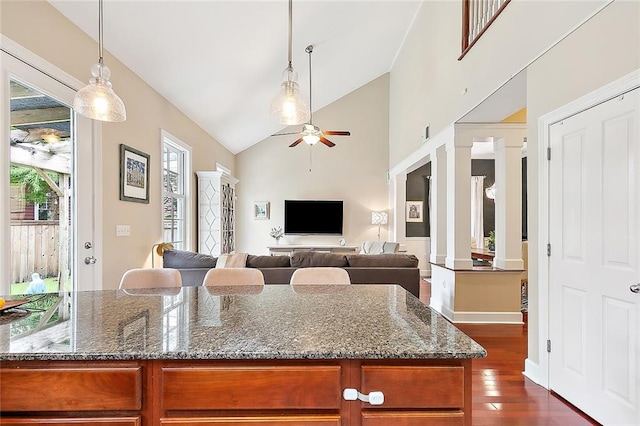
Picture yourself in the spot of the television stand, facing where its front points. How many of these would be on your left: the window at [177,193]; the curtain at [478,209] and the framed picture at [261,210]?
1

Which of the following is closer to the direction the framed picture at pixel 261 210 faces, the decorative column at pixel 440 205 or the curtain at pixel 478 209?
the decorative column

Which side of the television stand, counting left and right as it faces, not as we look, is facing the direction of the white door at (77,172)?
front

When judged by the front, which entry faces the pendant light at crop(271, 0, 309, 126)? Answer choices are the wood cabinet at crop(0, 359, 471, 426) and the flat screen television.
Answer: the flat screen television

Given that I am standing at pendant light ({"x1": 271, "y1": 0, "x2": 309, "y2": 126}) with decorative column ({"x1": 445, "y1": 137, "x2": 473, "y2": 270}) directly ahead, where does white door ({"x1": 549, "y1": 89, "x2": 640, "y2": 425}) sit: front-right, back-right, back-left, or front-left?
front-right

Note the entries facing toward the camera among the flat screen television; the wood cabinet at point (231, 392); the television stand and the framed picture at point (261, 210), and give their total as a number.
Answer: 4

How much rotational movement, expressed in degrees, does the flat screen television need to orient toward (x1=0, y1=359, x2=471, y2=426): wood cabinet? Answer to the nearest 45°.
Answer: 0° — it already faces it

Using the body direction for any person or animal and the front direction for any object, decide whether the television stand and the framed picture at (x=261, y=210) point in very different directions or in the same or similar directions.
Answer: same or similar directions

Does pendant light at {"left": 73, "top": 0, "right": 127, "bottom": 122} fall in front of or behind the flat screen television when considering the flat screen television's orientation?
in front

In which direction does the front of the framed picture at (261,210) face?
toward the camera

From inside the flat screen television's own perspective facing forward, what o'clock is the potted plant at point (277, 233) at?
The potted plant is roughly at 3 o'clock from the flat screen television.

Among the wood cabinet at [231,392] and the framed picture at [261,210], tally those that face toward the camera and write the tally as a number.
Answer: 2

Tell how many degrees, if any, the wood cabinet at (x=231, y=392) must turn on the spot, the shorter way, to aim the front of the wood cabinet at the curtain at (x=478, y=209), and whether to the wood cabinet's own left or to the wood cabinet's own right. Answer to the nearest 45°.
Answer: approximately 135° to the wood cabinet's own left

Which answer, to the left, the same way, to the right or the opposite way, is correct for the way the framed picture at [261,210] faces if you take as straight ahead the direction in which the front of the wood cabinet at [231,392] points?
the same way

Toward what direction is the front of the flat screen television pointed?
toward the camera

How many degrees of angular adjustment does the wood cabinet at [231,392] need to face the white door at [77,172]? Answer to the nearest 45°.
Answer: approximately 135° to its right

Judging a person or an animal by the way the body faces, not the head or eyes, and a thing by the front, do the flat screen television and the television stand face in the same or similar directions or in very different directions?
same or similar directions

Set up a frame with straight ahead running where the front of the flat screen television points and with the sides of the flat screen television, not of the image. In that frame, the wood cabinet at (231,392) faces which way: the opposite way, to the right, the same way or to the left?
the same way

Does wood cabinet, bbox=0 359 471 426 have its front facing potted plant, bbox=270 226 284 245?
no
